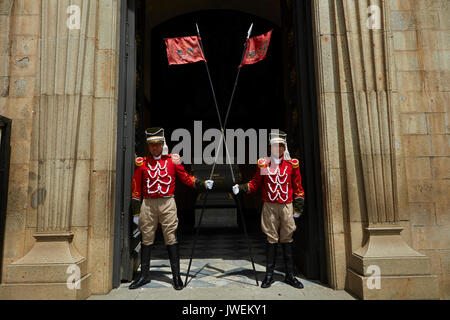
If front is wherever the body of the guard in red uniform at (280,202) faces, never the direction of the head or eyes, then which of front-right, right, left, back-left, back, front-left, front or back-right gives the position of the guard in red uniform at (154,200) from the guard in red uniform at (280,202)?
right

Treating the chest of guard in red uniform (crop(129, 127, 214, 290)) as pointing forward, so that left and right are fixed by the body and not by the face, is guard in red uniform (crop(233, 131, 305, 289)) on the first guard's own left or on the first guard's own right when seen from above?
on the first guard's own left

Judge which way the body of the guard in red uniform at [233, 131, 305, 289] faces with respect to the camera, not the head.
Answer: toward the camera

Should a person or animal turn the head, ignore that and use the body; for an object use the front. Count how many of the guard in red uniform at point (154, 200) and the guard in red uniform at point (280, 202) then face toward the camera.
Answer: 2

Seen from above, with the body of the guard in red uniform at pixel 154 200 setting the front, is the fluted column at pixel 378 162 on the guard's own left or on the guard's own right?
on the guard's own left

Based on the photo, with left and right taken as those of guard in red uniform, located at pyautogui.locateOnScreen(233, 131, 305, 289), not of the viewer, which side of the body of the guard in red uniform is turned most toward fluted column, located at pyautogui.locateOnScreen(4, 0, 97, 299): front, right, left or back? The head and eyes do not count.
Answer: right

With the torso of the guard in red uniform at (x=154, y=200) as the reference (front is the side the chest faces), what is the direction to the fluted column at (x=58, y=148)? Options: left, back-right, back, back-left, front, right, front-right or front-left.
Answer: right

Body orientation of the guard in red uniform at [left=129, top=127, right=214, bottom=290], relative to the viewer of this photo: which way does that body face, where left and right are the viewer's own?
facing the viewer

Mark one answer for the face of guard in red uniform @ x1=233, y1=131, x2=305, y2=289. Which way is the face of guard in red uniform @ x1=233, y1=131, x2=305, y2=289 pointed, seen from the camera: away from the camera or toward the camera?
toward the camera

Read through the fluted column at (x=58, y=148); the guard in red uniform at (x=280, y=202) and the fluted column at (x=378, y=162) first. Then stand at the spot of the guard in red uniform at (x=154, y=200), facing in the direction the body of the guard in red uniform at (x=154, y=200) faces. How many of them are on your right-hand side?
1

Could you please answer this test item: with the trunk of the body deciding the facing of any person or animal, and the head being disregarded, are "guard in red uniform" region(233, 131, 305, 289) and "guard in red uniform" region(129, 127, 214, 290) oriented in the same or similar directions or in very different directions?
same or similar directions

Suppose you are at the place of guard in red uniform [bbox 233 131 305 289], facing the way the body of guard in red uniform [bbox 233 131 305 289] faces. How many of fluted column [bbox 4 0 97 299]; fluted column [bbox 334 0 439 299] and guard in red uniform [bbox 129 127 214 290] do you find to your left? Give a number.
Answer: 1
